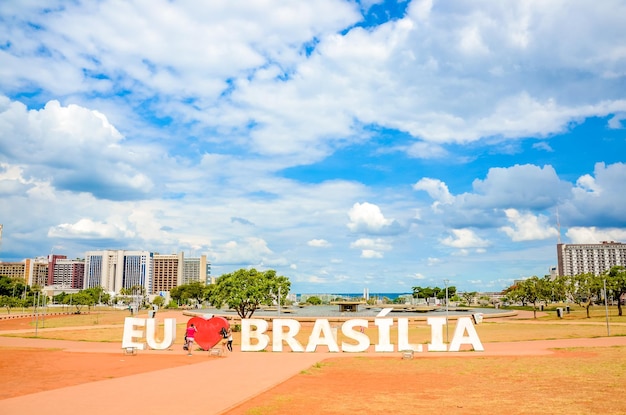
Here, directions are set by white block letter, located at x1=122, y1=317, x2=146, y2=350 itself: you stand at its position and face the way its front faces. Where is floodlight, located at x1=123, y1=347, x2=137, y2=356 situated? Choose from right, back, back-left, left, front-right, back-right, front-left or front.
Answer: front

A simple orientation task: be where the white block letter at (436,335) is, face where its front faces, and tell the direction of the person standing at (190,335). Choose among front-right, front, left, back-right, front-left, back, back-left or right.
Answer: right

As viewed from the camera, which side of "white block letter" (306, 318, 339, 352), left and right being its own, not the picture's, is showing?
front

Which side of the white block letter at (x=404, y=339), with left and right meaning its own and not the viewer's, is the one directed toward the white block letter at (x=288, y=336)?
right

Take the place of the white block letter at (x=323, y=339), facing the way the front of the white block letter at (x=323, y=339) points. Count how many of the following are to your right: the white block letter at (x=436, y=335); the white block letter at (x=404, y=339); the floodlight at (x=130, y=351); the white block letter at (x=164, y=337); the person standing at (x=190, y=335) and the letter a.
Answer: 3

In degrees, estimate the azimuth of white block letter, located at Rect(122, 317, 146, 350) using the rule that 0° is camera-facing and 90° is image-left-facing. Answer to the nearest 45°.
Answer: approximately 0°

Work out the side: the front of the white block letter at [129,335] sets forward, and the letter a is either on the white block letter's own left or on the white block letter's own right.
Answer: on the white block letter's own left

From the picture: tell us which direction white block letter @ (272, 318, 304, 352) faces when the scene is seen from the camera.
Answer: facing the viewer

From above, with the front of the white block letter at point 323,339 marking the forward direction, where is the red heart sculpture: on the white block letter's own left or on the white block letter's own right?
on the white block letter's own right

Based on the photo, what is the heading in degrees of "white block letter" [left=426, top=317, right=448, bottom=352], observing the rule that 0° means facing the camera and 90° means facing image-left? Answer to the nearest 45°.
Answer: approximately 0°

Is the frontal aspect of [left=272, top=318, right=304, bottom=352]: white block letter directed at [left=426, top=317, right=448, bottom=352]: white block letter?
no

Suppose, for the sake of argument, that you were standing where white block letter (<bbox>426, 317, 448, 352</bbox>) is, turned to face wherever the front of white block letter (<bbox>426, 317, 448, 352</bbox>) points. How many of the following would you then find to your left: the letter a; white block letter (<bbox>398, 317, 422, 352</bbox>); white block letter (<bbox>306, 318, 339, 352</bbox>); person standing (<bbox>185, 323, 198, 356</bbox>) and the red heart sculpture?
1

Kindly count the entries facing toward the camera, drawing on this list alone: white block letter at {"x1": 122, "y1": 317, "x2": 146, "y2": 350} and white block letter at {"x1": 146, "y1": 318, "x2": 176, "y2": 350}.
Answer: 2

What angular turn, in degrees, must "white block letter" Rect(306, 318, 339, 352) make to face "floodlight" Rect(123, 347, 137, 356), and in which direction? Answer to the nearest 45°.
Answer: approximately 90° to its right

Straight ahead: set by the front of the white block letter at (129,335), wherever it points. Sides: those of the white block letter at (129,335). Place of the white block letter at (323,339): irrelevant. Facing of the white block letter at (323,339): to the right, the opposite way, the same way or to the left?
the same way
